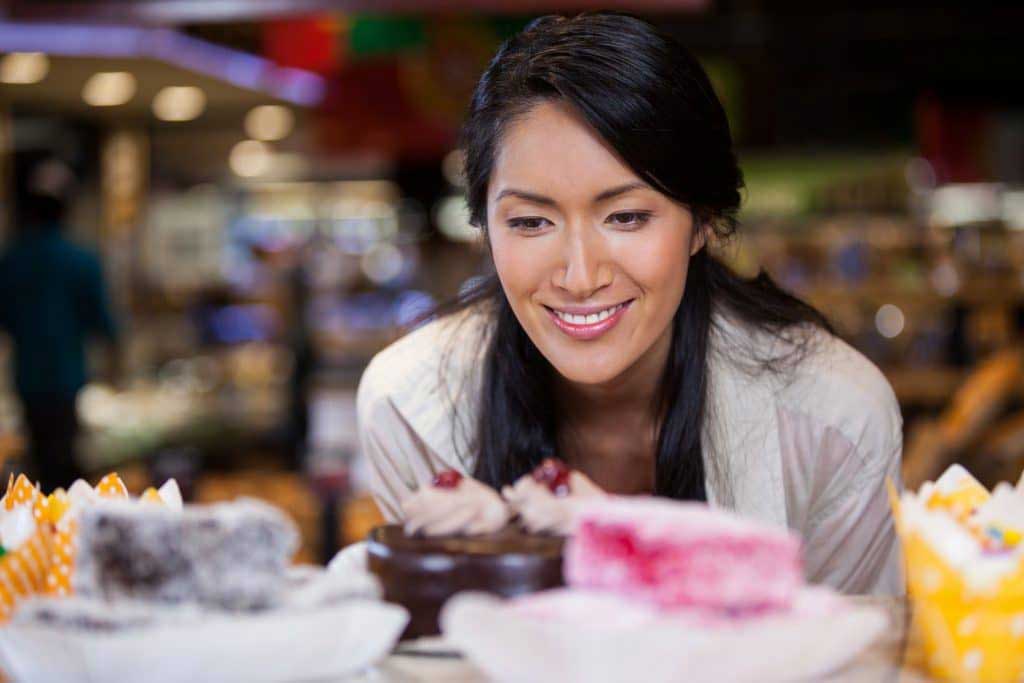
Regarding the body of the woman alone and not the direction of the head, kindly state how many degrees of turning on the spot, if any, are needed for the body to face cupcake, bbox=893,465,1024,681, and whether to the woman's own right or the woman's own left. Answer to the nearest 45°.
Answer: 0° — they already face it

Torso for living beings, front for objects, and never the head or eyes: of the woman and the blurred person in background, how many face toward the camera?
1

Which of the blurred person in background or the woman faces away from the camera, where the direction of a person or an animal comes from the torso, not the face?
the blurred person in background

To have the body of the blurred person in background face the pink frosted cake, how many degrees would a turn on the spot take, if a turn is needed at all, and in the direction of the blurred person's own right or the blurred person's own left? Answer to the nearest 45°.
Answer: approximately 180°

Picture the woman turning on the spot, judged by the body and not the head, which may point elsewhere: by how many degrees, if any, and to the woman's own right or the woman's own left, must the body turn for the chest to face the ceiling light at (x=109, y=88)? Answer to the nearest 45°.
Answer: approximately 135° to the woman's own right

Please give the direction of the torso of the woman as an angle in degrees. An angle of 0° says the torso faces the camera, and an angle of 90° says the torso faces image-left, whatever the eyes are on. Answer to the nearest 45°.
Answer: approximately 0°

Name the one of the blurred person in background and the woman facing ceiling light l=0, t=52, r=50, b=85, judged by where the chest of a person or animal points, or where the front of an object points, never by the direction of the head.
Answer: the blurred person in background

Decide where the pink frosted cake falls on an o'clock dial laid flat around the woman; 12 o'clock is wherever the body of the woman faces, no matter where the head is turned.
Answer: The pink frosted cake is roughly at 12 o'clock from the woman.

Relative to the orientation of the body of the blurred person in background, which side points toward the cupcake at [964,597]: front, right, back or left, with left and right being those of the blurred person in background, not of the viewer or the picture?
back

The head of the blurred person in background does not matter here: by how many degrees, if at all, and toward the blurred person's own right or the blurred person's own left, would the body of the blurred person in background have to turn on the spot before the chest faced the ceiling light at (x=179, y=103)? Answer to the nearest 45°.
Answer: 0° — they already face it

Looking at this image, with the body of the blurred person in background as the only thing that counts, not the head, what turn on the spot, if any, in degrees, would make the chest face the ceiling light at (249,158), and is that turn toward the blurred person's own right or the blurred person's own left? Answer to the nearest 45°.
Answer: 0° — they already face it

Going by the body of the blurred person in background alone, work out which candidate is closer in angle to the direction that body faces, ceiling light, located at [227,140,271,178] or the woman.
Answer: the ceiling light

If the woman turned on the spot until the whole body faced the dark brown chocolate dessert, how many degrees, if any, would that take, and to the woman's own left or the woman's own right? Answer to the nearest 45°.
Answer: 0° — they already face it

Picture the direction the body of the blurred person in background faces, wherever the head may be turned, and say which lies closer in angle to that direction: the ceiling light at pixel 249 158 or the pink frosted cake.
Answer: the ceiling light

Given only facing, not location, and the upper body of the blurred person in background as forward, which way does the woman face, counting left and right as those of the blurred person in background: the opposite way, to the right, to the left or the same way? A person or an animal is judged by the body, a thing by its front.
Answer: the opposite way

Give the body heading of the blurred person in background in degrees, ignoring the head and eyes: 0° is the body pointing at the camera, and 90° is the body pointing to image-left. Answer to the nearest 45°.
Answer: approximately 180°
